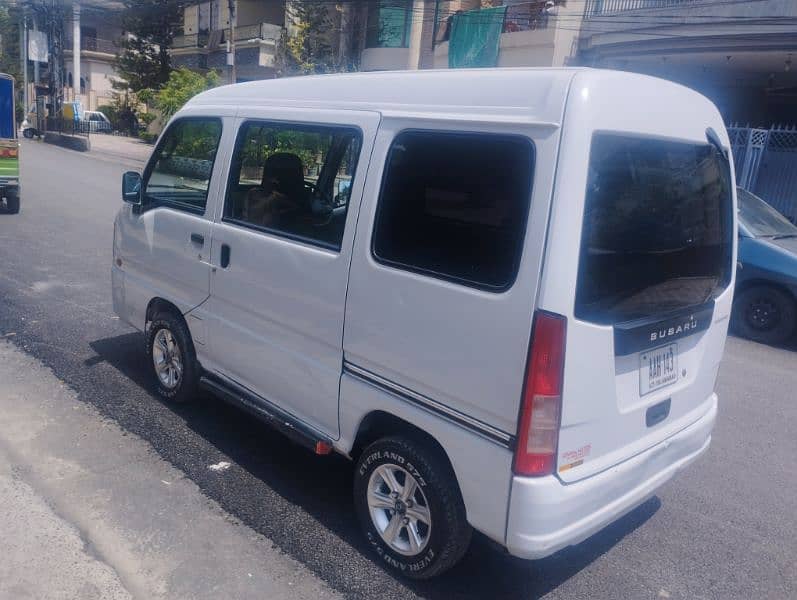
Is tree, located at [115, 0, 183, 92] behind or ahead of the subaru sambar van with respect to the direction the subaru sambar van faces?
ahead

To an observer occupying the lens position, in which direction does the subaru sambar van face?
facing away from the viewer and to the left of the viewer
